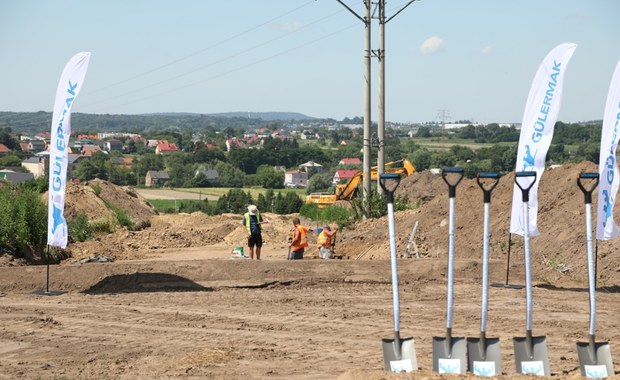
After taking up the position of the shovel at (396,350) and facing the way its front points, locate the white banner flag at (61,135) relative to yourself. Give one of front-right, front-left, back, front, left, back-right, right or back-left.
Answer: back-right

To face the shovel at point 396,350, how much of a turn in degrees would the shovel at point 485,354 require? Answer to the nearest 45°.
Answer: approximately 90° to its right

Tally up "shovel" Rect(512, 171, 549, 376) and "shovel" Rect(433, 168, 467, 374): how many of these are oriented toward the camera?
2

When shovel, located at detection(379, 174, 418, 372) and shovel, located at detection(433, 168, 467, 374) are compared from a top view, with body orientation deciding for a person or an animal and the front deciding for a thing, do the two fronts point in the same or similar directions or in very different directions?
same or similar directions

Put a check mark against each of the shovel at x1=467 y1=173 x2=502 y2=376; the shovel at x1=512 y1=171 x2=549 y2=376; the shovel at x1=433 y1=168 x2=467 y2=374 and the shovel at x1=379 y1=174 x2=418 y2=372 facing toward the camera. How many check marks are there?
4

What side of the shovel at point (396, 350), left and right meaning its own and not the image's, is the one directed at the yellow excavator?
back

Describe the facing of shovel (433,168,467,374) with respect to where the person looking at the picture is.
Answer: facing the viewer

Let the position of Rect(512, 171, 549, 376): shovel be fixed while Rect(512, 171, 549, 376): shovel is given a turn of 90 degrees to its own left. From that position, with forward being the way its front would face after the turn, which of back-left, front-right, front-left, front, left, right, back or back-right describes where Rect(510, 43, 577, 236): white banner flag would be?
left

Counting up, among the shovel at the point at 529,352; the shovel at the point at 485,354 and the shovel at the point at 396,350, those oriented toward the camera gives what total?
3

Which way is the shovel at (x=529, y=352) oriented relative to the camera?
toward the camera

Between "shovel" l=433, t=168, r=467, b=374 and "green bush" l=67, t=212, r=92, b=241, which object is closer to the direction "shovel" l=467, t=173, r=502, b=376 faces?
the shovel

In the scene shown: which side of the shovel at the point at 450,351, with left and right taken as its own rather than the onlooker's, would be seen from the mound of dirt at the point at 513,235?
back

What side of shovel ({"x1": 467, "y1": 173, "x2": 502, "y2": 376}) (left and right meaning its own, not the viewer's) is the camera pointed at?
front

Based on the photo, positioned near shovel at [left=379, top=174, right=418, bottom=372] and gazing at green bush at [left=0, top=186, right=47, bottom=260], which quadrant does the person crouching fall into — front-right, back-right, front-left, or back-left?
front-right
